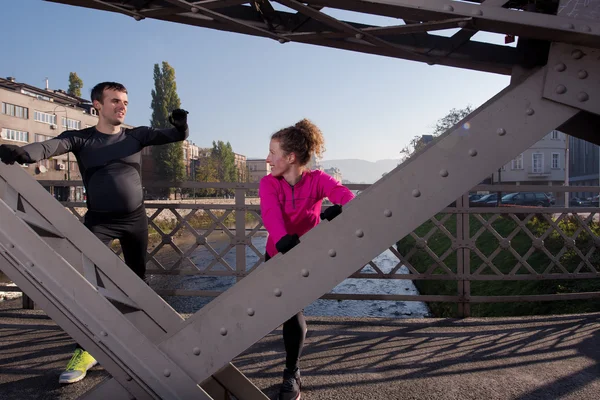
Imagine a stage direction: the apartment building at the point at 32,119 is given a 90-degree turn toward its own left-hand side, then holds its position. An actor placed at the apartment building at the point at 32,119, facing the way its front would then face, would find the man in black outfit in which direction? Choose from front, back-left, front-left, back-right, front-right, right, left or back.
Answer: back-right

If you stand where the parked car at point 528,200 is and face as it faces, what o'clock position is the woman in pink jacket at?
The woman in pink jacket is roughly at 9 o'clock from the parked car.

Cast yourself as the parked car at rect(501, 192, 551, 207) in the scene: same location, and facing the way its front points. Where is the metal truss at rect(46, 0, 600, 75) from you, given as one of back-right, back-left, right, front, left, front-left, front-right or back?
left

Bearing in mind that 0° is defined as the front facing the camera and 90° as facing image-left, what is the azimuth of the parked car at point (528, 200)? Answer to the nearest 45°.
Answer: approximately 90°

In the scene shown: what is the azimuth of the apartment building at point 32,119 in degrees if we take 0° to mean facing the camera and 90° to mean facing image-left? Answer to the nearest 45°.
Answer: approximately 315°

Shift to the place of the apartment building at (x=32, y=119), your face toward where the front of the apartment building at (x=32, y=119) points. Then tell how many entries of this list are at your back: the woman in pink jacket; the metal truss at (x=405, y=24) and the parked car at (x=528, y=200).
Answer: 0

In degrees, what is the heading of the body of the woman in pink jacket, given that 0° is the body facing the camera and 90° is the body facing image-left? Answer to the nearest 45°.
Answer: approximately 0°

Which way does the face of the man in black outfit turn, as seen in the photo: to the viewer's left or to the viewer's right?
to the viewer's right

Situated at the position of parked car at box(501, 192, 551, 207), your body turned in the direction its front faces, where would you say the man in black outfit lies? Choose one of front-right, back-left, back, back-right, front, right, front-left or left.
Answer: left

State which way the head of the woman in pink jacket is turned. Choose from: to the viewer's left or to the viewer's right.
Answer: to the viewer's left
